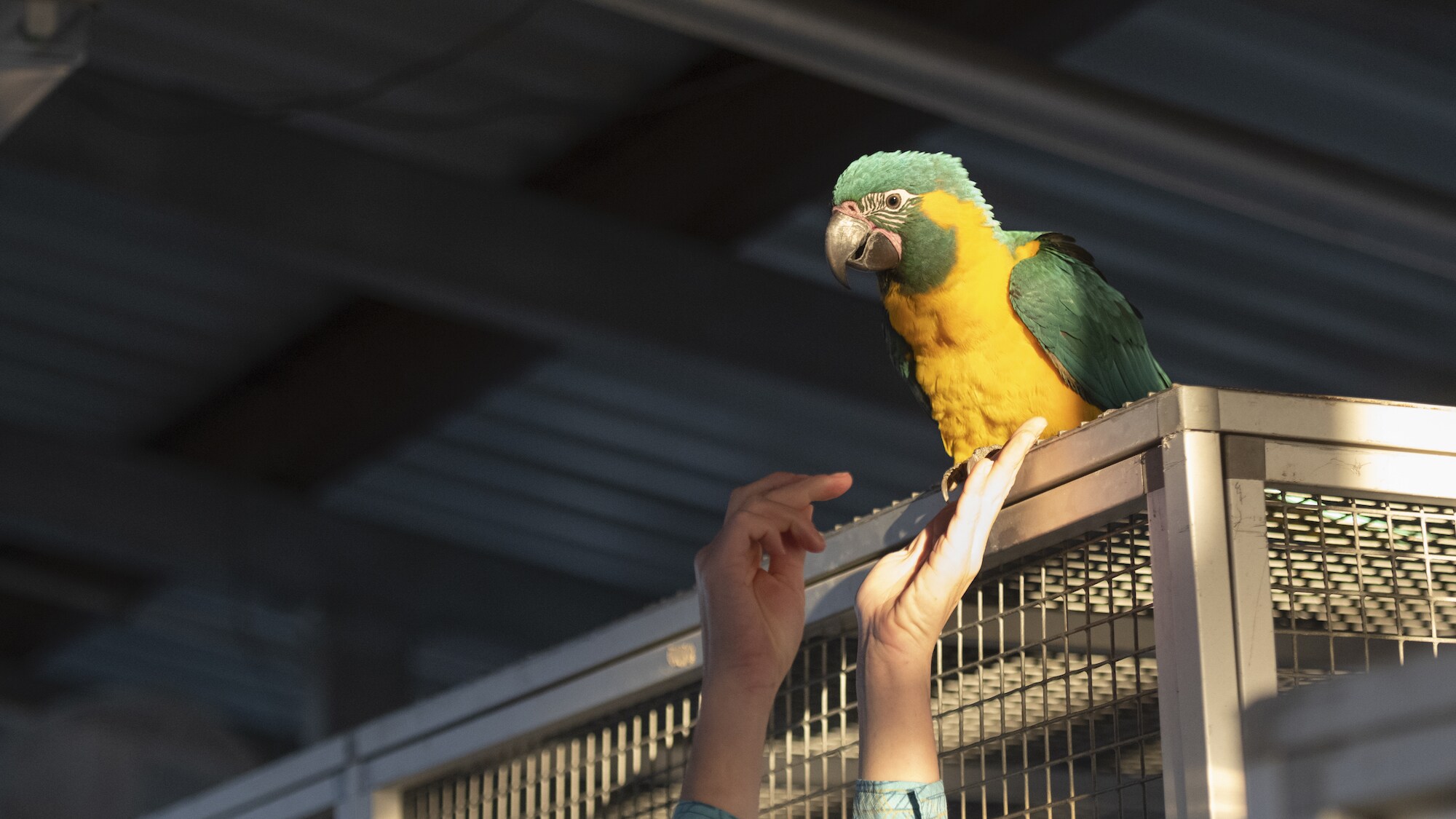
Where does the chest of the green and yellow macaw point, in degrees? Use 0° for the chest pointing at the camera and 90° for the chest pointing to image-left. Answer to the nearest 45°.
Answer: approximately 45°
